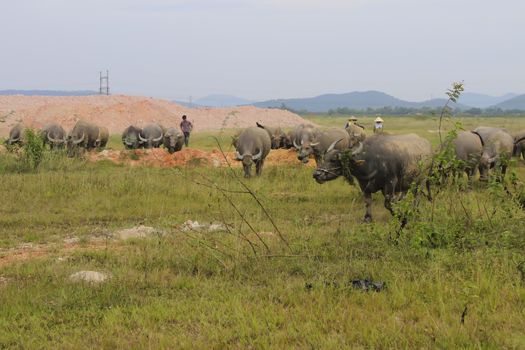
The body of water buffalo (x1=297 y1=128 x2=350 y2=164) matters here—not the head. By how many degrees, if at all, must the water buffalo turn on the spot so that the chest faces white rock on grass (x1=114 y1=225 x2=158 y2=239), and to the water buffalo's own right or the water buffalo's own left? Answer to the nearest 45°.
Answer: approximately 45° to the water buffalo's own left

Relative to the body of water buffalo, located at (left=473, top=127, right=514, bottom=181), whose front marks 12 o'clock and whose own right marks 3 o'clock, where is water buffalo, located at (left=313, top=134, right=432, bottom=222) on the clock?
water buffalo, located at (left=313, top=134, right=432, bottom=222) is roughly at 11 o'clock from water buffalo, located at (left=473, top=127, right=514, bottom=181).

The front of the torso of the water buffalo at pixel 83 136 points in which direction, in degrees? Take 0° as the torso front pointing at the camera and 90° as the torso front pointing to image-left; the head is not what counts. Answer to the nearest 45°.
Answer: approximately 45°

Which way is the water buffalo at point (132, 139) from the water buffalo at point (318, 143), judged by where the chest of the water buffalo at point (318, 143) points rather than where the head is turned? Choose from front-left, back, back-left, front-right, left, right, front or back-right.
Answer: right

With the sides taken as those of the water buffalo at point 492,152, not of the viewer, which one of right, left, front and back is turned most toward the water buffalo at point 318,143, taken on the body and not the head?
right

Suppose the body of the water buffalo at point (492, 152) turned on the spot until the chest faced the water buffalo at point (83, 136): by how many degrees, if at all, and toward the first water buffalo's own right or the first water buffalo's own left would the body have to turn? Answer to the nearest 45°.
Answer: approximately 45° to the first water buffalo's own right

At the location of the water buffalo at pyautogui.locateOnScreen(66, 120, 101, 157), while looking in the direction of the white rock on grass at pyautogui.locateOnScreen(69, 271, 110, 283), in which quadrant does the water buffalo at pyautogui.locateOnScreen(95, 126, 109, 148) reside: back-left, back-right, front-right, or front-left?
back-left

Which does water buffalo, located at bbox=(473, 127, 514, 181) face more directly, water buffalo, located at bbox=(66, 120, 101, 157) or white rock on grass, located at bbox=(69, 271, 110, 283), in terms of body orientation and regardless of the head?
the white rock on grass

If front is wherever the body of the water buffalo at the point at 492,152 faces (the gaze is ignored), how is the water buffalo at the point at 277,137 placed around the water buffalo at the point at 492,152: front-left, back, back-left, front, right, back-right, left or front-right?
right

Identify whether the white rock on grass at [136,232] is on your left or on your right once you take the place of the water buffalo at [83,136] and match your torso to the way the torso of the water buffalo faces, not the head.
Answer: on your left

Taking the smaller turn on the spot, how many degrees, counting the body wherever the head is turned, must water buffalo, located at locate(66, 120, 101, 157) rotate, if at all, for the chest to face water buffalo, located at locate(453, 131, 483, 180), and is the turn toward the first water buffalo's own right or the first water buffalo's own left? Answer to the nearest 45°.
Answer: approximately 90° to the first water buffalo's own left
